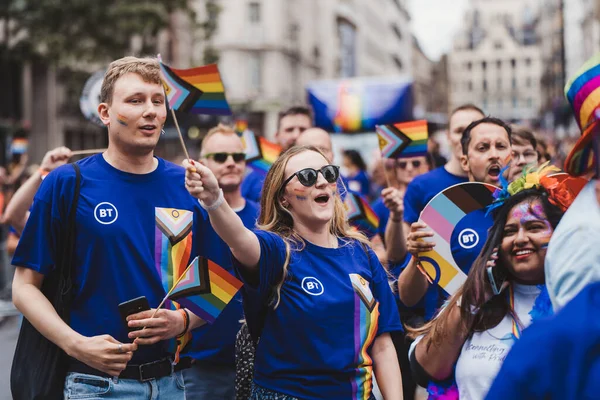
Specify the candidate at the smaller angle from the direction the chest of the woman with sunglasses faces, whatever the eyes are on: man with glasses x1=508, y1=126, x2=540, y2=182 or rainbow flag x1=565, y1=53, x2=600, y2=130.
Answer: the rainbow flag

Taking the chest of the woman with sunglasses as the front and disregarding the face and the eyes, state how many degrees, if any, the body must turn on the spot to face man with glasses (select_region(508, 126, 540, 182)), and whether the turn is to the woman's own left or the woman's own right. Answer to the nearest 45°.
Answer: approximately 90° to the woman's own left

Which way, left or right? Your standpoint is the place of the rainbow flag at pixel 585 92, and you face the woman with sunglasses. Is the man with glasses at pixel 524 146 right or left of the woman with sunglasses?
right

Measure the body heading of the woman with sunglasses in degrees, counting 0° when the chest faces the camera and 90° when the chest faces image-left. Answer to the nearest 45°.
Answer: approximately 315°
